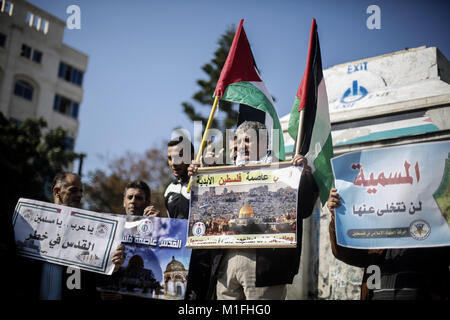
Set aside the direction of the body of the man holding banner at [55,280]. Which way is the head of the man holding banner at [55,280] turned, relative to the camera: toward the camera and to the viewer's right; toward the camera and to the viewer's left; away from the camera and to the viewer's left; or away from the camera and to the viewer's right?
toward the camera and to the viewer's right

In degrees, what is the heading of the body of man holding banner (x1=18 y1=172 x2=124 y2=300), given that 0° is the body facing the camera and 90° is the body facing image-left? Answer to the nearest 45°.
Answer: approximately 315°

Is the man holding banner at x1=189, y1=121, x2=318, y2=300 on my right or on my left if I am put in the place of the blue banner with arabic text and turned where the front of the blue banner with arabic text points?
on my right

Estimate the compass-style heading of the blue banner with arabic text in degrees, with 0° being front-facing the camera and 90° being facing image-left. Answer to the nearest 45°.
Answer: approximately 0°

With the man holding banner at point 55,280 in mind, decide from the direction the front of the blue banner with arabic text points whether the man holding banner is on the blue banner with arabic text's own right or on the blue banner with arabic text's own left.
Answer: on the blue banner with arabic text's own right
